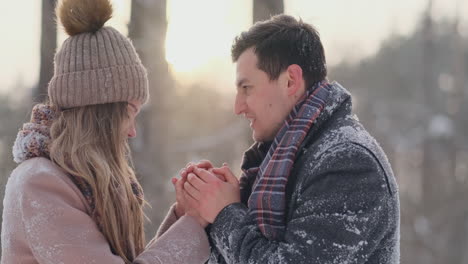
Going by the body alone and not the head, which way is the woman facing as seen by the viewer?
to the viewer's right

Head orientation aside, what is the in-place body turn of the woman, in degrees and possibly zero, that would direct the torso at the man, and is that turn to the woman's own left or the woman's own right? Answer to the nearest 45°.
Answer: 0° — they already face them

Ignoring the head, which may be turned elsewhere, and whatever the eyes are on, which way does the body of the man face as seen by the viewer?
to the viewer's left

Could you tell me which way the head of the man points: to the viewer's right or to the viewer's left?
to the viewer's left

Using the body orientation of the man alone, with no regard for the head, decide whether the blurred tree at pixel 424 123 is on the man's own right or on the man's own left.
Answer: on the man's own right

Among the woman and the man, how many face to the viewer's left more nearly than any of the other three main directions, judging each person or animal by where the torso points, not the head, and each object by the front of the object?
1

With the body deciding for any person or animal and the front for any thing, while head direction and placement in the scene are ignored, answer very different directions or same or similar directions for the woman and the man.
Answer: very different directions

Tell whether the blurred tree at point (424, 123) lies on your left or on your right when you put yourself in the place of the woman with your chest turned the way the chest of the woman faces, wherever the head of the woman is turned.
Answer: on your left

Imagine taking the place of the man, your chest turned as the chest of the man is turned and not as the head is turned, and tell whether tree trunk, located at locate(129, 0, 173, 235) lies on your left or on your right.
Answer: on your right

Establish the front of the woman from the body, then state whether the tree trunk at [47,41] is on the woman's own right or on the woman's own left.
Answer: on the woman's own left

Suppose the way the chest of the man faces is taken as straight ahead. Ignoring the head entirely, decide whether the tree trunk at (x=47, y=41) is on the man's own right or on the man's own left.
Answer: on the man's own right
